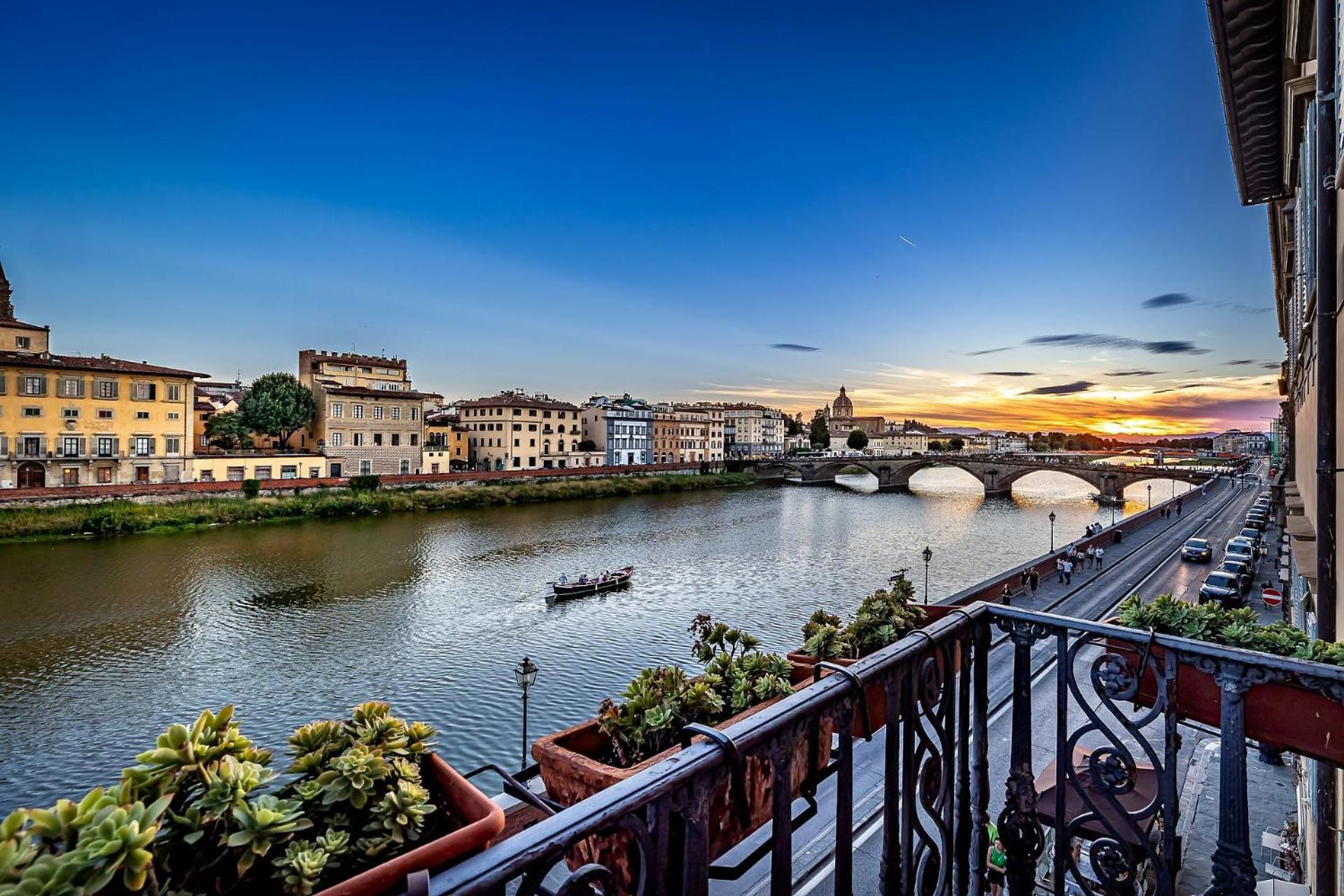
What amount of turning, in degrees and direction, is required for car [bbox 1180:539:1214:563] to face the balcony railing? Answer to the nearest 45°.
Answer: approximately 45° to its left

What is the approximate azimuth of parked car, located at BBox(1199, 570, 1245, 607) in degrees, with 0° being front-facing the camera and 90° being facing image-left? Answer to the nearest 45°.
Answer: approximately 45°

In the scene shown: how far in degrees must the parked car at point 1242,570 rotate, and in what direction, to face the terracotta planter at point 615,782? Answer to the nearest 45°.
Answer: approximately 45° to its left

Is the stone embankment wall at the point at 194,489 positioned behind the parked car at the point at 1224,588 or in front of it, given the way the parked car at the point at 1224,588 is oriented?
in front

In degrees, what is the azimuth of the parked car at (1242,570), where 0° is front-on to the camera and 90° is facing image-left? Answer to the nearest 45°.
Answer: approximately 45°

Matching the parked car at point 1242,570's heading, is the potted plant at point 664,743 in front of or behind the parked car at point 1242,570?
in front

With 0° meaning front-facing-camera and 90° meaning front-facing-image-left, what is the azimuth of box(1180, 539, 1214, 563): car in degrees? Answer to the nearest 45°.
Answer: approximately 45°

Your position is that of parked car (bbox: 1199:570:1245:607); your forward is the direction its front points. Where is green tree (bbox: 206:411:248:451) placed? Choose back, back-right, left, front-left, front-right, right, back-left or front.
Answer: front-right

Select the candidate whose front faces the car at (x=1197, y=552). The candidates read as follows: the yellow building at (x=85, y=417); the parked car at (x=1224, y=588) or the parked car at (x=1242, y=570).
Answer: the yellow building

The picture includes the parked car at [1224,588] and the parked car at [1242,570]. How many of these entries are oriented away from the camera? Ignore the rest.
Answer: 0

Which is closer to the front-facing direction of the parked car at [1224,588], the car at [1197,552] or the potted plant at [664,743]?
the potted plant

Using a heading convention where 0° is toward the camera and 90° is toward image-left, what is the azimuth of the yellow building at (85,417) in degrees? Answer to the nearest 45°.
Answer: approximately 315°

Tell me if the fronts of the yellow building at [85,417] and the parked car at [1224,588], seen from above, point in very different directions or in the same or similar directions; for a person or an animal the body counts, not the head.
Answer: very different directions
